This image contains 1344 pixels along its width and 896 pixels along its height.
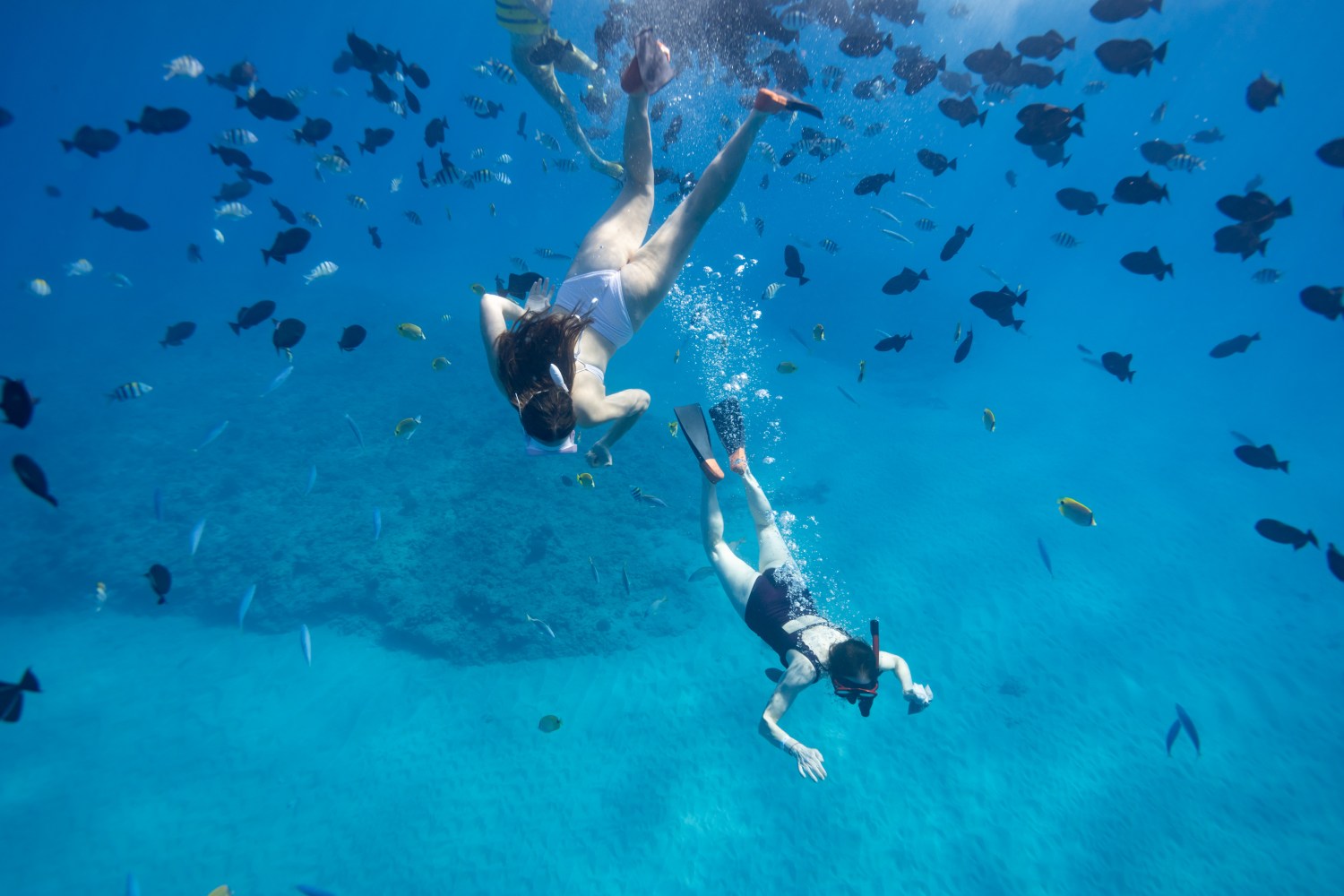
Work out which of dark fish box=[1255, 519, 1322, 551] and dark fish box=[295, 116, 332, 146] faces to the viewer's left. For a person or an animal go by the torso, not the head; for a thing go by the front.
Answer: dark fish box=[1255, 519, 1322, 551]

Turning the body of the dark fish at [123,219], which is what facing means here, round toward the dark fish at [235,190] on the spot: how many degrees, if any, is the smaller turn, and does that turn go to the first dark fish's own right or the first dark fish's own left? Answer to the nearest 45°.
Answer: approximately 45° to the first dark fish's own left

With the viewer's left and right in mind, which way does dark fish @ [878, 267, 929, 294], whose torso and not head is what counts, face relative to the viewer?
facing to the left of the viewer

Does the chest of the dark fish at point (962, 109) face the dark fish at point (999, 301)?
no

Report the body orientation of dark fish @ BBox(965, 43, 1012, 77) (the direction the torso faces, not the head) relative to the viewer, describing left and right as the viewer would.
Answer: facing to the left of the viewer

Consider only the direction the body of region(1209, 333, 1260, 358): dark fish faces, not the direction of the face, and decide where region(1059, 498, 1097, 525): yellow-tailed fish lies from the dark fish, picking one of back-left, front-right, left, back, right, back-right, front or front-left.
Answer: left

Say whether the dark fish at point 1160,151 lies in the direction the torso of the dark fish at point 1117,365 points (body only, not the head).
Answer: no

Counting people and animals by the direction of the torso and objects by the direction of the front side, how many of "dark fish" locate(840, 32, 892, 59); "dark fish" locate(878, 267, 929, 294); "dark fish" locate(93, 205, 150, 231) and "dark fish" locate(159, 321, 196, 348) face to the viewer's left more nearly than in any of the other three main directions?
2

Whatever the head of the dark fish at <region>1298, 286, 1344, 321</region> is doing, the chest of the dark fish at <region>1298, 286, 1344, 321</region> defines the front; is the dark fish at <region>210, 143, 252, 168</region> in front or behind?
in front

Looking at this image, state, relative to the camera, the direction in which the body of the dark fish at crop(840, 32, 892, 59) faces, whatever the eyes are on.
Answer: to the viewer's left

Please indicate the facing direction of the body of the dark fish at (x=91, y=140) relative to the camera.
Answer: to the viewer's right

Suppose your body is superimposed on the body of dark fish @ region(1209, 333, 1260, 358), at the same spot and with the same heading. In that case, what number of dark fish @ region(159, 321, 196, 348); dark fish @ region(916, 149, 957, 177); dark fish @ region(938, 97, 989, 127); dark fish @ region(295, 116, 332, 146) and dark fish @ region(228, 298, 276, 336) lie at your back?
0

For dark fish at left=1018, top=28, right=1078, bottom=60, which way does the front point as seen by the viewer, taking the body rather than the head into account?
to the viewer's left
